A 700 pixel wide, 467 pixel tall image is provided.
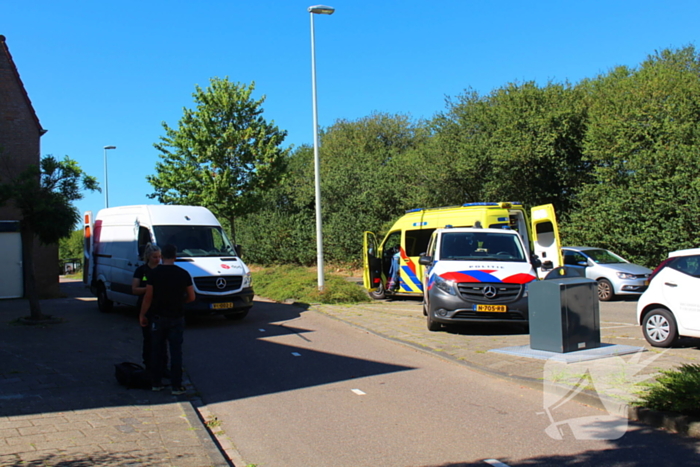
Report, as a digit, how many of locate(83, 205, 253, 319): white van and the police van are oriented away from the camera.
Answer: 0

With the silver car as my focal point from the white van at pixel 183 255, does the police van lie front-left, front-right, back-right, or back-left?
front-right

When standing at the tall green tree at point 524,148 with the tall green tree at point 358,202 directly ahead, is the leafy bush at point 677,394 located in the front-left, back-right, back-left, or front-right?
back-left

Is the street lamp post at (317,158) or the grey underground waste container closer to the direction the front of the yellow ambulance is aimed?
the street lamp post

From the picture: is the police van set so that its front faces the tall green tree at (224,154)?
no

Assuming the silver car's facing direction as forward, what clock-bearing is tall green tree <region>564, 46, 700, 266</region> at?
The tall green tree is roughly at 8 o'clock from the silver car.

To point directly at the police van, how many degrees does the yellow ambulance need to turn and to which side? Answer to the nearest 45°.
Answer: approximately 135° to its left

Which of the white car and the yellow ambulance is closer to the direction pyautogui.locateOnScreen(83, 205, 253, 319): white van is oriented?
the white car

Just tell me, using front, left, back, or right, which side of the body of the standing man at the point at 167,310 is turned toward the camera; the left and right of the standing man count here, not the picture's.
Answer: back

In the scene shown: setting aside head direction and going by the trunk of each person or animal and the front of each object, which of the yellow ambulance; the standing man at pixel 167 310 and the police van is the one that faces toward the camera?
the police van

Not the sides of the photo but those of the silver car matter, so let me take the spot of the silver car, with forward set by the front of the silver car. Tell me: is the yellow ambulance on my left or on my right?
on my right

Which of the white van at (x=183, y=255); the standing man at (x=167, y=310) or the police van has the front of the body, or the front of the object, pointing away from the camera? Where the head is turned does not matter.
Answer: the standing man

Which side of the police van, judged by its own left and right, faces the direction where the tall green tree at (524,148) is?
back

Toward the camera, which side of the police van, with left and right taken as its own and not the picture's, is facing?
front

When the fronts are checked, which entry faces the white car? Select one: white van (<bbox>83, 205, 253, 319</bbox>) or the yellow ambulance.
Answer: the white van

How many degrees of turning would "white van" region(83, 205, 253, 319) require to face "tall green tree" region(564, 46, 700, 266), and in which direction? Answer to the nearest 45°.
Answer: approximately 45° to its left

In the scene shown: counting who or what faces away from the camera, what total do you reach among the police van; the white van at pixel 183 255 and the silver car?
0

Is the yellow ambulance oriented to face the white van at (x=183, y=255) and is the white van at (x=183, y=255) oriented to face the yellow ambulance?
no

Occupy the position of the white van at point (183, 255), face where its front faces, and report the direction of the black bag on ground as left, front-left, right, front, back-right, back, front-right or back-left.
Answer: front-right

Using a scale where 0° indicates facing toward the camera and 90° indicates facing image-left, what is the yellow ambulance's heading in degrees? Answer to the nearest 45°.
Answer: approximately 135°
